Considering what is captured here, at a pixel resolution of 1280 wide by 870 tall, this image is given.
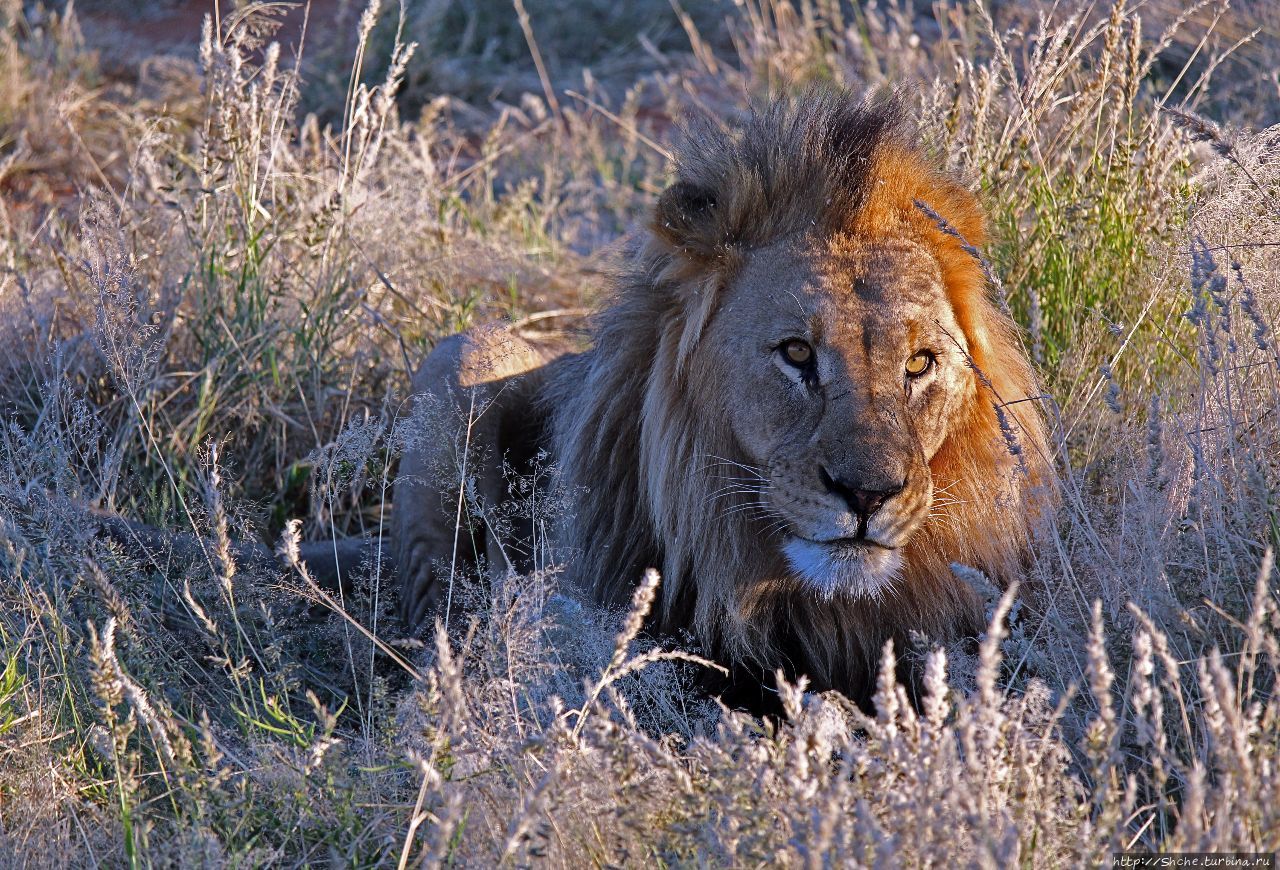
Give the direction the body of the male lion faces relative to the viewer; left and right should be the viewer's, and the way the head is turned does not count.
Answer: facing the viewer and to the right of the viewer
